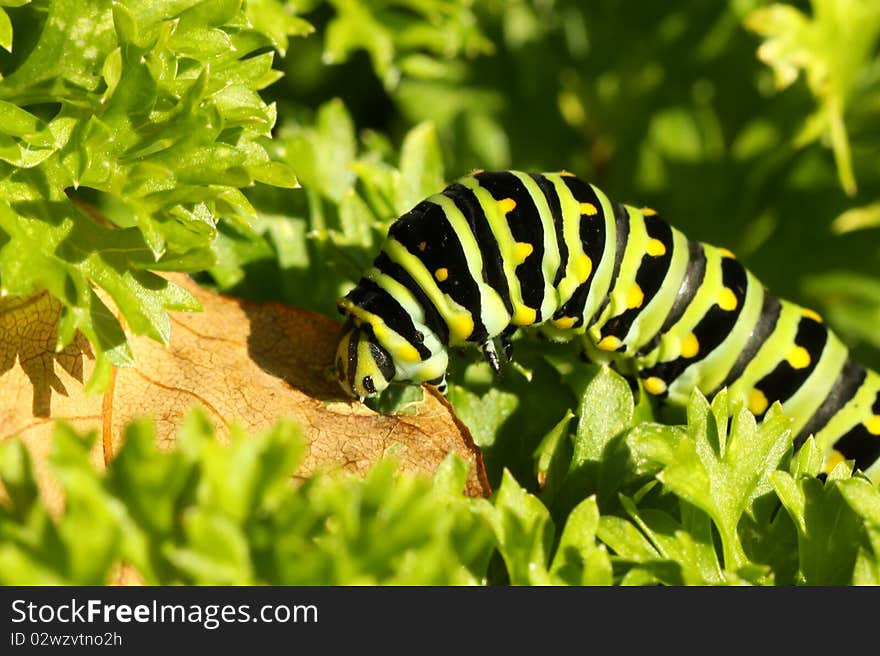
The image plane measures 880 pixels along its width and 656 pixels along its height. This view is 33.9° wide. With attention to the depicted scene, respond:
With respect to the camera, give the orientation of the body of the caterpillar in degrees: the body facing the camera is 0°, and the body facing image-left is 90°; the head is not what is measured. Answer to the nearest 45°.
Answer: approximately 90°

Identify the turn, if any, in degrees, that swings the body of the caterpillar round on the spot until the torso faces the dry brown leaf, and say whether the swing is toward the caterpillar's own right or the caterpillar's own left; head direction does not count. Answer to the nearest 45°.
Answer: approximately 45° to the caterpillar's own left
